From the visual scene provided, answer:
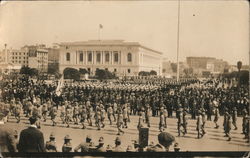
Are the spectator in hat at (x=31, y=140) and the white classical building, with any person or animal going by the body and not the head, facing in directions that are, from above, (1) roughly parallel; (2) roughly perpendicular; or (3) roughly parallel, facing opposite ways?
roughly parallel, facing opposite ways

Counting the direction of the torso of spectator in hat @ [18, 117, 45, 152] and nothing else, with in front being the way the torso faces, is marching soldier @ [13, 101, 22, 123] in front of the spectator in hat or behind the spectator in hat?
in front

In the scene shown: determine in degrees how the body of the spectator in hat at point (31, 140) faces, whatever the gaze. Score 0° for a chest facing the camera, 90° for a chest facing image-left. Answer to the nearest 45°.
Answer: approximately 180°

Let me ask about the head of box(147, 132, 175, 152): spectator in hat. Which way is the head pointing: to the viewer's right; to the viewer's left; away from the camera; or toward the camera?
away from the camera

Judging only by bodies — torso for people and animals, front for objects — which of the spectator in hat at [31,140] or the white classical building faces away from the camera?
the spectator in hat

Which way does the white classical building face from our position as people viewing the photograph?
facing the viewer

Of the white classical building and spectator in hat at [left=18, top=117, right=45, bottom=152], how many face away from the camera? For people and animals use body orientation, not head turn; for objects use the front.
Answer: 1

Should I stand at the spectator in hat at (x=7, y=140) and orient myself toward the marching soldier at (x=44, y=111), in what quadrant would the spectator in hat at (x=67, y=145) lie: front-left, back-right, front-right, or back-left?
front-right

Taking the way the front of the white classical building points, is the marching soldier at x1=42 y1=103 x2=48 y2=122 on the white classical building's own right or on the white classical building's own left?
on the white classical building's own right
